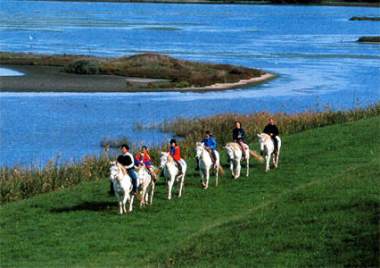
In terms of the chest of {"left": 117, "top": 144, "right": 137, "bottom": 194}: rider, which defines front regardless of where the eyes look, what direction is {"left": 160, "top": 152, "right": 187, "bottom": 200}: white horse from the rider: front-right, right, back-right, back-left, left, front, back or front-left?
back

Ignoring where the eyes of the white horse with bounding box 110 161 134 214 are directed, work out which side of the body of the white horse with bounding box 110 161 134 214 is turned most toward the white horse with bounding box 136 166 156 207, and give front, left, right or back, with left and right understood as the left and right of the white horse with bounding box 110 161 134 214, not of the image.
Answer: back

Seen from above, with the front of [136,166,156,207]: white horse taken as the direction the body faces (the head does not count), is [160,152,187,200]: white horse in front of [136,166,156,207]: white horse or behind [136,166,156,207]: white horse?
behind

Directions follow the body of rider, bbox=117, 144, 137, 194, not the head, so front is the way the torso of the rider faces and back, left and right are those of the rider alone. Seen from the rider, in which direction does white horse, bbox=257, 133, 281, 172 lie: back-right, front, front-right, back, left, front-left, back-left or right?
back

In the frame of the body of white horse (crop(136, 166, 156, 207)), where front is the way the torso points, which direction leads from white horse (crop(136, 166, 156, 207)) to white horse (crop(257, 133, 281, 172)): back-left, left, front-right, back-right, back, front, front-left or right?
back

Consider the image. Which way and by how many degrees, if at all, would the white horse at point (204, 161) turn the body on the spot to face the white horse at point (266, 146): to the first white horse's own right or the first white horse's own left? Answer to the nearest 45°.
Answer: approximately 180°

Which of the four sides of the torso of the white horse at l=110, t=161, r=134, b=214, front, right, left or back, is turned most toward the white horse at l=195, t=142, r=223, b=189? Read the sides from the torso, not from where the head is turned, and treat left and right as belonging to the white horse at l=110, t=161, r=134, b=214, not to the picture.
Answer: back

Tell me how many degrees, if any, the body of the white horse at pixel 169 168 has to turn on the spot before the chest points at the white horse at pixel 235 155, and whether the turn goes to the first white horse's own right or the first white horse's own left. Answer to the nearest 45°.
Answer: approximately 180°

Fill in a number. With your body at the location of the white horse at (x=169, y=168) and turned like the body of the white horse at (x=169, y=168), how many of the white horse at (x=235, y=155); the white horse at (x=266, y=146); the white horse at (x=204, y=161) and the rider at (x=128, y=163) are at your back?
3
